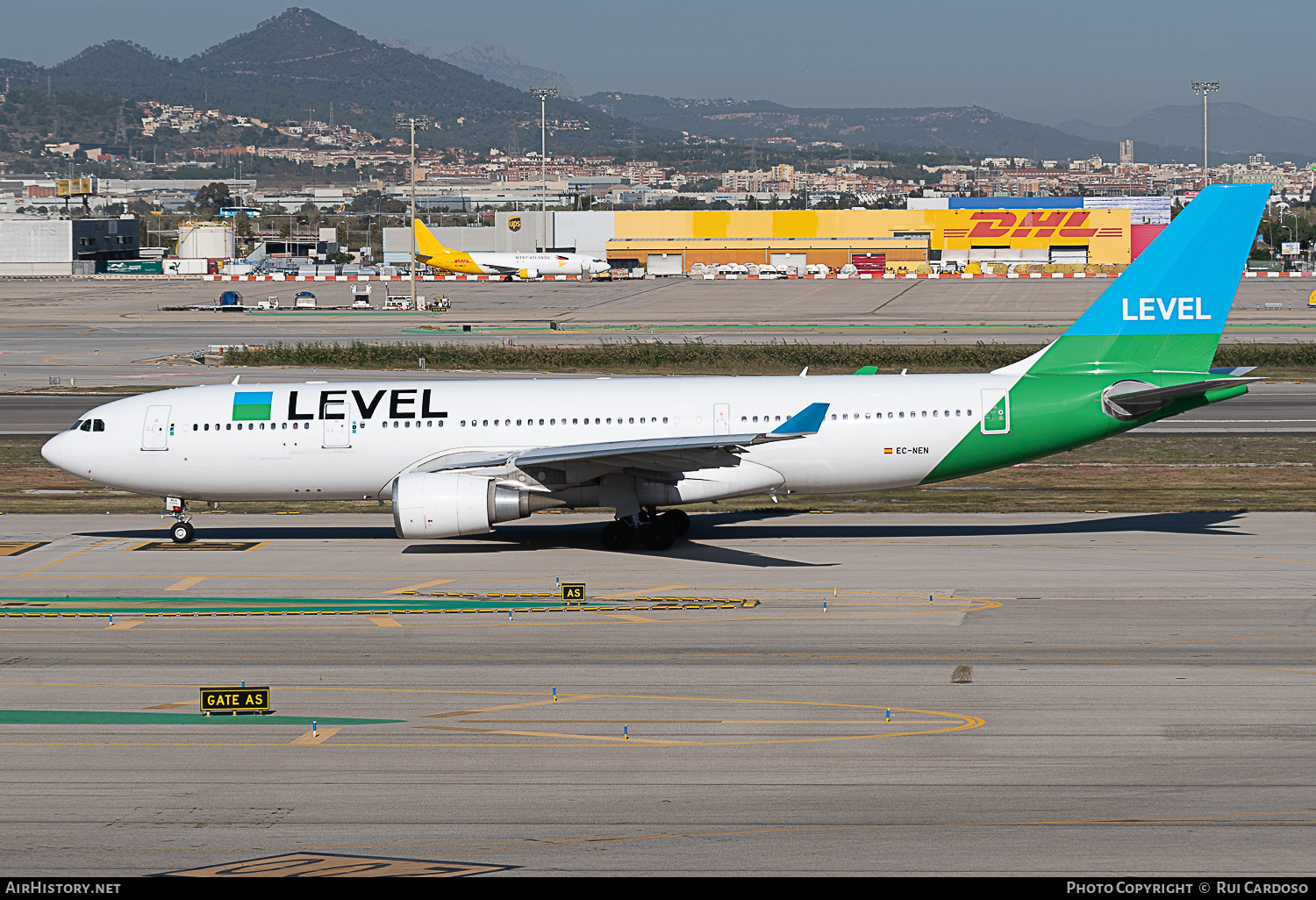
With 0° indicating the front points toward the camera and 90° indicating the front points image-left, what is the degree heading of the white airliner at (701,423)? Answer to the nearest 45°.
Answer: approximately 90°
